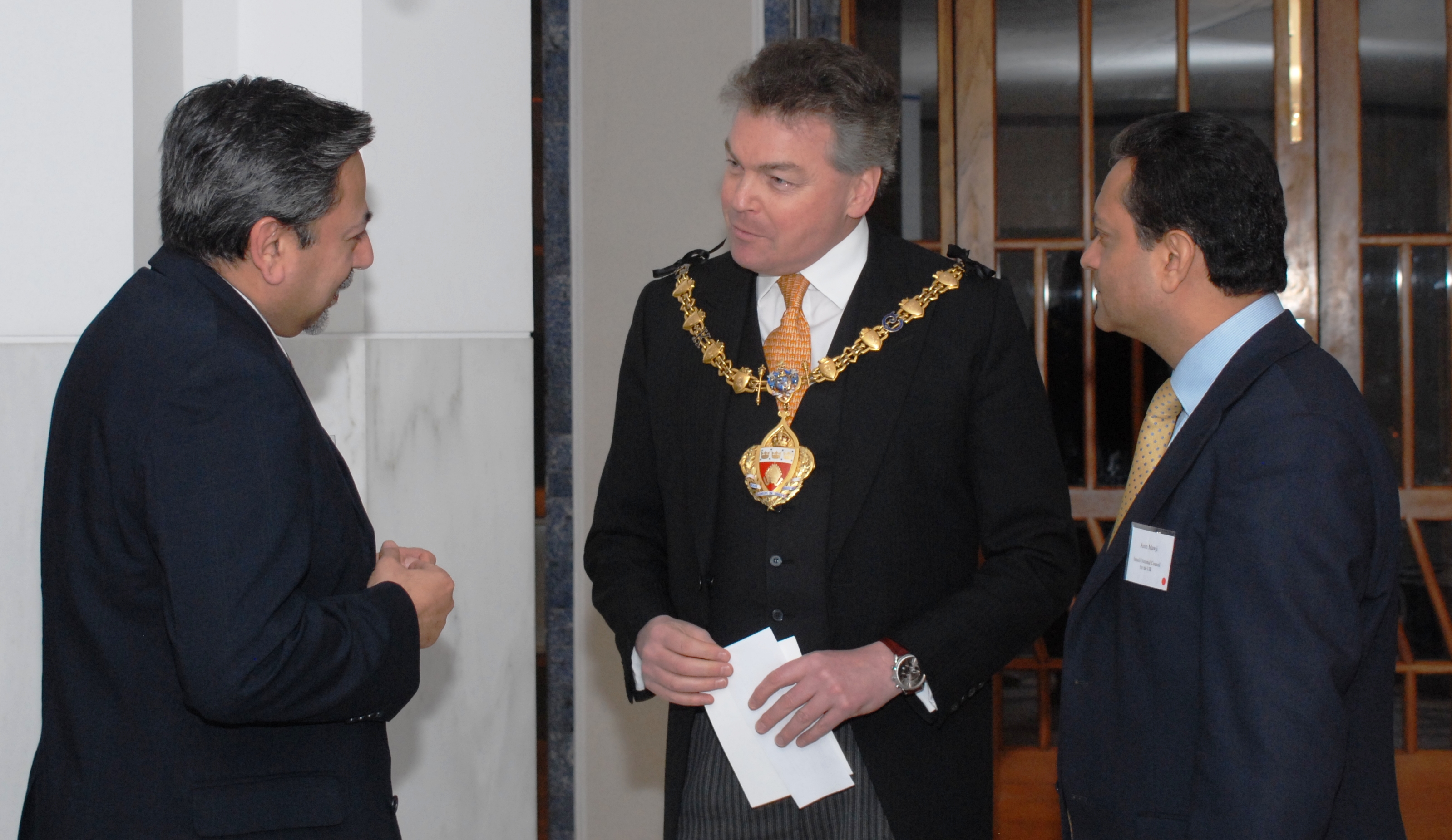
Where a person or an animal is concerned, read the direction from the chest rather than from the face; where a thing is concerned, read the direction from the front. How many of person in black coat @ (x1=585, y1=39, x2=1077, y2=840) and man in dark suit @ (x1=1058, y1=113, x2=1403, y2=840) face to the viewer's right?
0

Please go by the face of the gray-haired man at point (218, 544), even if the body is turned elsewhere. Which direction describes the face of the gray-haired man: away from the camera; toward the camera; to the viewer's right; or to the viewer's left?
to the viewer's right

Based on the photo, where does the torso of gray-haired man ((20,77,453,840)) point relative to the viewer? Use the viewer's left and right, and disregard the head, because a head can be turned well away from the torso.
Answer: facing to the right of the viewer

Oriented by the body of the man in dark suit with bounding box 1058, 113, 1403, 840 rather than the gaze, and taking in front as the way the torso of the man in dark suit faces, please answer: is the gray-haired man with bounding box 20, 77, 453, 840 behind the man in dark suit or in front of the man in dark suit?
in front

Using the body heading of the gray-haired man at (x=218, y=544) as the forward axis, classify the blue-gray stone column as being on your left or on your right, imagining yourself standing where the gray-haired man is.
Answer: on your left

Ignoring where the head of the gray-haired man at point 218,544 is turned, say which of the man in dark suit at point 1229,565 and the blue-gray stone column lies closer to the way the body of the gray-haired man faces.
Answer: the man in dark suit

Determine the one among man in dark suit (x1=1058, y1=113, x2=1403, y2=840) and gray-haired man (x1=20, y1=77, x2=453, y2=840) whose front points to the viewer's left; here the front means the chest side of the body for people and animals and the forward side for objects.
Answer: the man in dark suit

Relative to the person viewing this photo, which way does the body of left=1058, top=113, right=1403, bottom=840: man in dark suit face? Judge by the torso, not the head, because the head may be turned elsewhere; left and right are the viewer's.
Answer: facing to the left of the viewer

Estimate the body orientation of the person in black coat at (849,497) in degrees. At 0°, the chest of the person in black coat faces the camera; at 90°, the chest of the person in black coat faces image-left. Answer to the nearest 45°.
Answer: approximately 45°

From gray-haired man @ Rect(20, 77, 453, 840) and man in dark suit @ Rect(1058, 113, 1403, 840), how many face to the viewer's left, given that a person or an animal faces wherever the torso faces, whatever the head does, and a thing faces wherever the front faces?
1

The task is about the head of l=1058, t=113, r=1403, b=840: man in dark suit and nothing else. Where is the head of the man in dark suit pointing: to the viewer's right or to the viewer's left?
to the viewer's left
